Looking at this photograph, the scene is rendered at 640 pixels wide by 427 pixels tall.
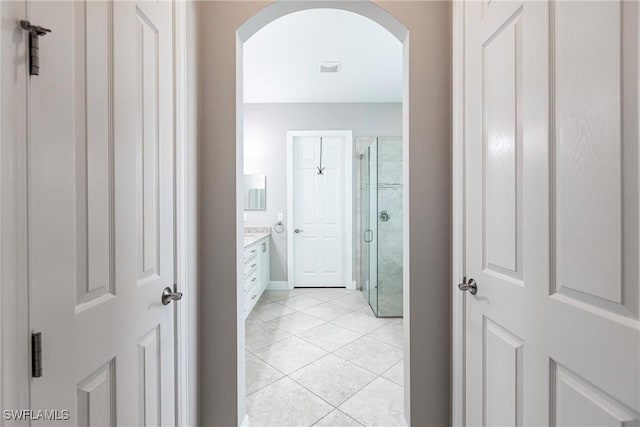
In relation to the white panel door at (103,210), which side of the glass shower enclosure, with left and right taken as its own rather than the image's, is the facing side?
left

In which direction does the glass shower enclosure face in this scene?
to the viewer's left

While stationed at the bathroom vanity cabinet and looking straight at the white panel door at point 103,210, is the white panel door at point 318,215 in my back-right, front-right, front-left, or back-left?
back-left

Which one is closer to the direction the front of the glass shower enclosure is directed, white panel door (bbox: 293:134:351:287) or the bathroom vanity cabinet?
the bathroom vanity cabinet

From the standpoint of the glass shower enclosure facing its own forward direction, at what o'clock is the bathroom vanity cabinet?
The bathroom vanity cabinet is roughly at 12 o'clock from the glass shower enclosure.

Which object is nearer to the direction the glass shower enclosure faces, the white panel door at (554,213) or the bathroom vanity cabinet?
the bathroom vanity cabinet

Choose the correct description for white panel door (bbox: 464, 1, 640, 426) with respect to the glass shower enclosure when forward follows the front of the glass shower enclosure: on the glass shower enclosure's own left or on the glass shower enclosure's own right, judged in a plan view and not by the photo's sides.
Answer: on the glass shower enclosure's own left
